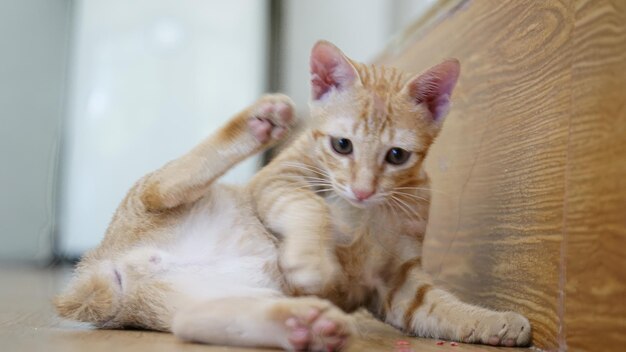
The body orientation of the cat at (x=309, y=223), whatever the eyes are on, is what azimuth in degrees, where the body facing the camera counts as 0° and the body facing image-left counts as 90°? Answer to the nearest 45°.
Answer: approximately 315°
